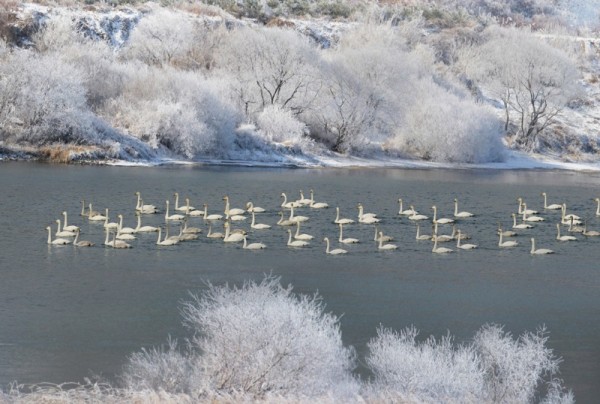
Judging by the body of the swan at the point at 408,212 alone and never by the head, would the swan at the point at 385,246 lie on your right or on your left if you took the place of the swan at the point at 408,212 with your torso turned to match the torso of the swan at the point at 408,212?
on your left

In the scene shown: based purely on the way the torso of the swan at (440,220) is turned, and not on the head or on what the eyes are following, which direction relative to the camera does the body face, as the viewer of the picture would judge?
to the viewer's left

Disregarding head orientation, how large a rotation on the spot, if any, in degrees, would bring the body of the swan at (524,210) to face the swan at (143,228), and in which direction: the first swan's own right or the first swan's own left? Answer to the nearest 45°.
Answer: approximately 45° to the first swan's own left

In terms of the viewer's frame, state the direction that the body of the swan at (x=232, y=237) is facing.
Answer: to the viewer's left

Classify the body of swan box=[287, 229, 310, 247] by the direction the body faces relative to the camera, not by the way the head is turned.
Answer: to the viewer's left

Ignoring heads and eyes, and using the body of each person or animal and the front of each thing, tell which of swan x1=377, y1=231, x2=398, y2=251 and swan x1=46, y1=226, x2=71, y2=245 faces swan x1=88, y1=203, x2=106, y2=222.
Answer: swan x1=377, y1=231, x2=398, y2=251

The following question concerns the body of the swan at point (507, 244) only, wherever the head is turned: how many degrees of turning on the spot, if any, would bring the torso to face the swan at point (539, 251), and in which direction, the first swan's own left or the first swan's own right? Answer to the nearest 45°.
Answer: approximately 135° to the first swan's own left

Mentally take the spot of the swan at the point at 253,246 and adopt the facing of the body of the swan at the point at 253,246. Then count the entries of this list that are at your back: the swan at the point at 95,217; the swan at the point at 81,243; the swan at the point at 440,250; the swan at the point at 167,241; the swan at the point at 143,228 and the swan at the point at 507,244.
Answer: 2

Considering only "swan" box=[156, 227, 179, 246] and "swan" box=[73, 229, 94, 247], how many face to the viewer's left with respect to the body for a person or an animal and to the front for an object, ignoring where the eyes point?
2

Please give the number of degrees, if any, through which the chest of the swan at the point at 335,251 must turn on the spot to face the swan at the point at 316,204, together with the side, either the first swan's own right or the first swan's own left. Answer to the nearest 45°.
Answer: approximately 90° to the first swan's own right

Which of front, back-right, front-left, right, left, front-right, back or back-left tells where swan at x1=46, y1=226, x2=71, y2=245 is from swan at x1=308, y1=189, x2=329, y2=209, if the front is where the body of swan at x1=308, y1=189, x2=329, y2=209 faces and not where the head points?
front-left

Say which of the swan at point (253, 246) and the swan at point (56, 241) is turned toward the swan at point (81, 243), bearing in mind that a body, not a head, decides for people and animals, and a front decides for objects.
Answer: the swan at point (253, 246)

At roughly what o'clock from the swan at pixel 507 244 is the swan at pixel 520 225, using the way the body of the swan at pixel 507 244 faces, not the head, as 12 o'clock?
the swan at pixel 520 225 is roughly at 3 o'clock from the swan at pixel 507 244.

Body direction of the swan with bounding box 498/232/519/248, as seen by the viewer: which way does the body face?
to the viewer's left

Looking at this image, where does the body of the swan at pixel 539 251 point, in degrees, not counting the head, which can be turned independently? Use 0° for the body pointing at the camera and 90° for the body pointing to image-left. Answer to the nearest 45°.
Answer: approximately 90°
